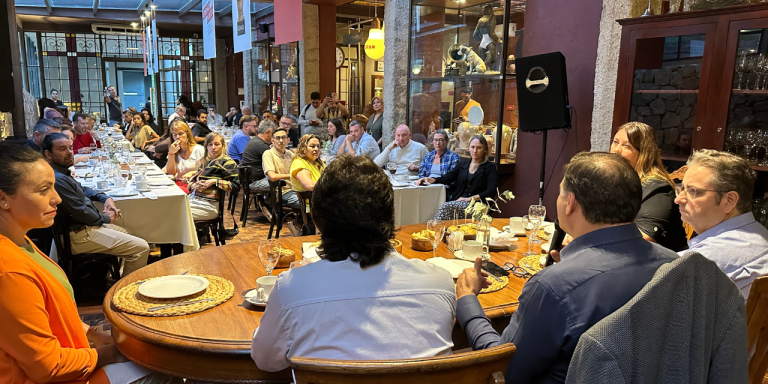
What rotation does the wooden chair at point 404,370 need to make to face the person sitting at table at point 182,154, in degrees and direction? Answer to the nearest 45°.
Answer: approximately 45° to its left

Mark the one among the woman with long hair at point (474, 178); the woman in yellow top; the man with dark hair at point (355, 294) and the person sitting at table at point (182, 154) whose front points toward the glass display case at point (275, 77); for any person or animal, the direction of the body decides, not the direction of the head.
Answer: the man with dark hair

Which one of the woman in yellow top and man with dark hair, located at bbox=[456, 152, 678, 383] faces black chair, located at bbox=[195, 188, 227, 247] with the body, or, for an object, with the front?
the man with dark hair

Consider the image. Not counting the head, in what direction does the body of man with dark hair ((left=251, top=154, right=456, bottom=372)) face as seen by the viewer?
away from the camera

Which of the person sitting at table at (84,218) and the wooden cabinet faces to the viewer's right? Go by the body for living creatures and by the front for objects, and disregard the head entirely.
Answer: the person sitting at table

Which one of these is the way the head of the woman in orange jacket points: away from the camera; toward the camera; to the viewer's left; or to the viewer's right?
to the viewer's right

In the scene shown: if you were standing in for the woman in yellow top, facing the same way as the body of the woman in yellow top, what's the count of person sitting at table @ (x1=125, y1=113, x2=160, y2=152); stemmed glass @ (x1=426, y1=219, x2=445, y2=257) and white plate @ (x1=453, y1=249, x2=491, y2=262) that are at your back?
1

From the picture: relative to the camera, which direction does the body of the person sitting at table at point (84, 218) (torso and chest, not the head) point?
to the viewer's right

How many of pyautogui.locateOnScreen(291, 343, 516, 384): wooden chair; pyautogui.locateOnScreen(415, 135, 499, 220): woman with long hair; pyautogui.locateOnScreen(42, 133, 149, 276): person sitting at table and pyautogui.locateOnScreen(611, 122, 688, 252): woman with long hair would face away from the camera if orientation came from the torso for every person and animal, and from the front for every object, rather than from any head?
1

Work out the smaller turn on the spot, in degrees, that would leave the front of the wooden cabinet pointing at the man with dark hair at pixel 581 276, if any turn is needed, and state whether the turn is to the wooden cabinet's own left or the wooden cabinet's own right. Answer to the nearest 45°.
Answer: approximately 45° to the wooden cabinet's own left

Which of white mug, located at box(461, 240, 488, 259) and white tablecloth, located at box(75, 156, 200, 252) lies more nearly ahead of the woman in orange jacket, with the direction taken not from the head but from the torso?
the white mug

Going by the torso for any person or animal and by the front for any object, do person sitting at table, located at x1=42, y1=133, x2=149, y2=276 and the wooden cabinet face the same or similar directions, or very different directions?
very different directions

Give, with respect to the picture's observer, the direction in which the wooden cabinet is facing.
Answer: facing the viewer and to the left of the viewer

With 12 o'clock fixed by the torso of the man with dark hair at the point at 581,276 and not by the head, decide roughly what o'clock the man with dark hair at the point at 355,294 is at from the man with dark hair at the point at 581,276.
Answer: the man with dark hair at the point at 355,294 is roughly at 10 o'clock from the man with dark hair at the point at 581,276.

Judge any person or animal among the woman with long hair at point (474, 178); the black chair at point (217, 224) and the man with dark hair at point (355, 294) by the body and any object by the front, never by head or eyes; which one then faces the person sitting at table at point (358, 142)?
the man with dark hair
